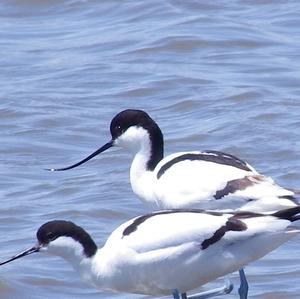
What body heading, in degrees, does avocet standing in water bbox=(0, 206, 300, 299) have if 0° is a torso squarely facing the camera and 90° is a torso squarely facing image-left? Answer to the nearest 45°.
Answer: approximately 90°

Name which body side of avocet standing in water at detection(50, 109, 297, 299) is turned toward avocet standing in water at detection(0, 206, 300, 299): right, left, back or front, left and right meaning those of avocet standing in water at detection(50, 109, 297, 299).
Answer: left

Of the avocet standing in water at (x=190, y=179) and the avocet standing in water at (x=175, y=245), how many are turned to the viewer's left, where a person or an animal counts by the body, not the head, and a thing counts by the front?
2

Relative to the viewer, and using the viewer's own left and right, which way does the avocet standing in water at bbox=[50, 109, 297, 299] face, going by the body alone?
facing to the left of the viewer

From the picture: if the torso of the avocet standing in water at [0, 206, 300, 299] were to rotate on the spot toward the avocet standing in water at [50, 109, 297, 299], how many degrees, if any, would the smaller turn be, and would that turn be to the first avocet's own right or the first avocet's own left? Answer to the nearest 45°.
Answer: approximately 90° to the first avocet's own right
